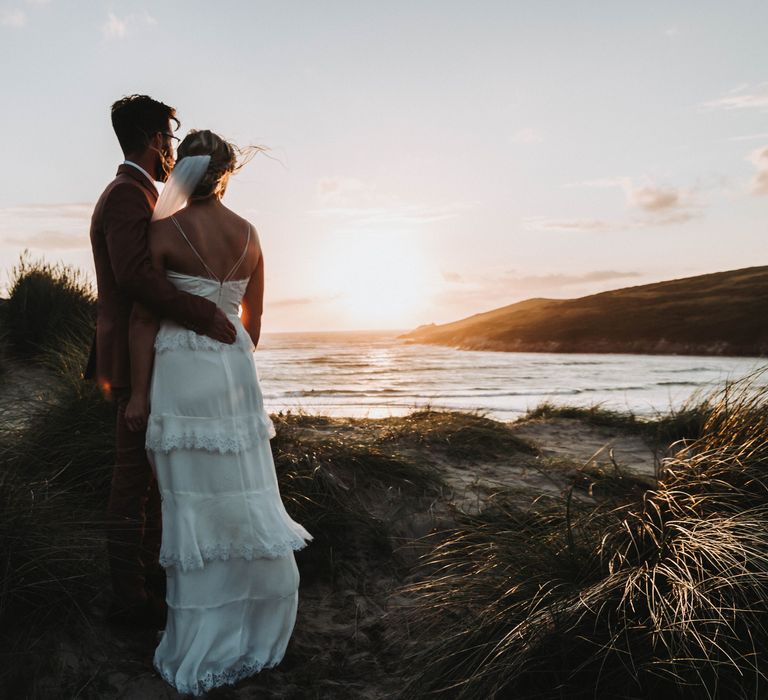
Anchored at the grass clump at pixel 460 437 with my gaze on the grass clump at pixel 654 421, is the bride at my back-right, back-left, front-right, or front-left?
back-right

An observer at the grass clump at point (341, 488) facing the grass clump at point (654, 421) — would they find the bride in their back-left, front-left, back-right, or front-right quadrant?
back-right

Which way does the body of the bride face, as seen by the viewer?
away from the camera
